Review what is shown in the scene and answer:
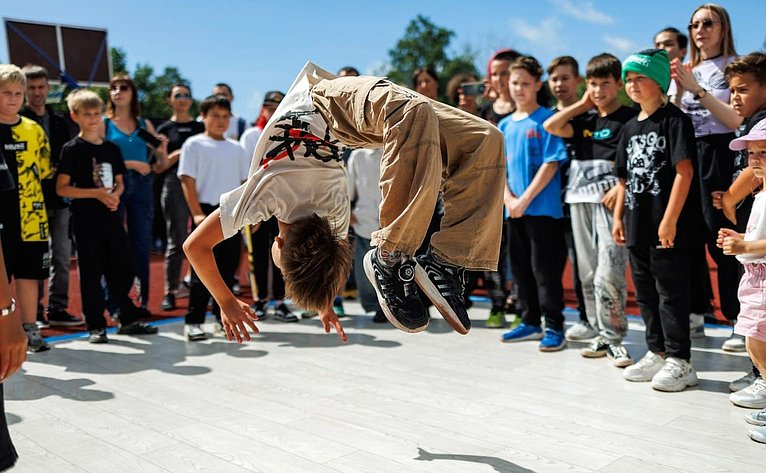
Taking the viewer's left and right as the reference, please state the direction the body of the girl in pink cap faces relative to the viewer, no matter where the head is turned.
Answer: facing the viewer and to the left of the viewer

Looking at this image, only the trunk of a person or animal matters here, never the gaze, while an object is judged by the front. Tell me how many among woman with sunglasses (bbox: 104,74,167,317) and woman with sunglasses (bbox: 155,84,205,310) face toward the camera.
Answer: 2

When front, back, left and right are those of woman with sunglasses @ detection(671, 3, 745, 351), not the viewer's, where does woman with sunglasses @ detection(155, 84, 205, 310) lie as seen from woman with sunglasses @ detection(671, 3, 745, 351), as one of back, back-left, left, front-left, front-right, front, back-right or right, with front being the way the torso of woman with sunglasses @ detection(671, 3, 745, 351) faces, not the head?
front-right

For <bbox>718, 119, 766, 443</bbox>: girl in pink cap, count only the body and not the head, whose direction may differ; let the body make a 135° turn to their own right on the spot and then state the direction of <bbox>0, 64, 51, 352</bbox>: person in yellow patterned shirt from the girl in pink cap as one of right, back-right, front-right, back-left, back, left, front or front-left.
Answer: left

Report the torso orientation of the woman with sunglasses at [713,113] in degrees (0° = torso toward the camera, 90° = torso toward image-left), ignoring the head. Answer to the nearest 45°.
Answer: approximately 45°

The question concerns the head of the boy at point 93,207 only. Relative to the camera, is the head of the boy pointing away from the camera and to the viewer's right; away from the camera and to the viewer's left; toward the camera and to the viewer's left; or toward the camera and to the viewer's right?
toward the camera and to the viewer's right

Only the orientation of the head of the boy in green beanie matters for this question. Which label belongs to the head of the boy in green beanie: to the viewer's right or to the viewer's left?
to the viewer's left

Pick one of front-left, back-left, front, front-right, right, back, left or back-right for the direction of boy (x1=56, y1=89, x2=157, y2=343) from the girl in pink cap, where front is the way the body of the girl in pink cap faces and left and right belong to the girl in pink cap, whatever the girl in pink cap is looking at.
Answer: front-right

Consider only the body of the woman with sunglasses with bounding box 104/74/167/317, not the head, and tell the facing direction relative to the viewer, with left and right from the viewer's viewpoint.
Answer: facing the viewer

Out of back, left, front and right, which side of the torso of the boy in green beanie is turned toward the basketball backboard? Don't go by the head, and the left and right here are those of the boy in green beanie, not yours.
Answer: right

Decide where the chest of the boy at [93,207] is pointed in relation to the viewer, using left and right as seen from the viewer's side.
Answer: facing the viewer and to the right of the viewer
